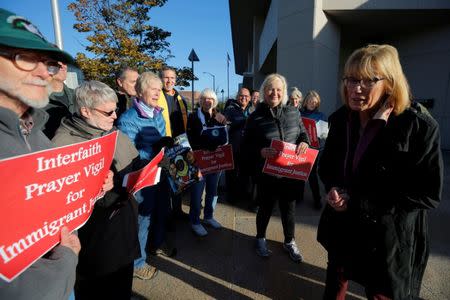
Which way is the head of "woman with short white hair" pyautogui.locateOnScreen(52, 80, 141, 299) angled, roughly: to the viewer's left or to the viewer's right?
to the viewer's right

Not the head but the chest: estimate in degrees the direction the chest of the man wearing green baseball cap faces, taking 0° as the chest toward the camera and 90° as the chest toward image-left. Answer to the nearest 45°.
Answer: approximately 315°

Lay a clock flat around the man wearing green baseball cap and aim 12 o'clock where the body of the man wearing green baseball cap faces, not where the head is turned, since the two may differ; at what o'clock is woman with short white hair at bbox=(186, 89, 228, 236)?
The woman with short white hair is roughly at 9 o'clock from the man wearing green baseball cap.
